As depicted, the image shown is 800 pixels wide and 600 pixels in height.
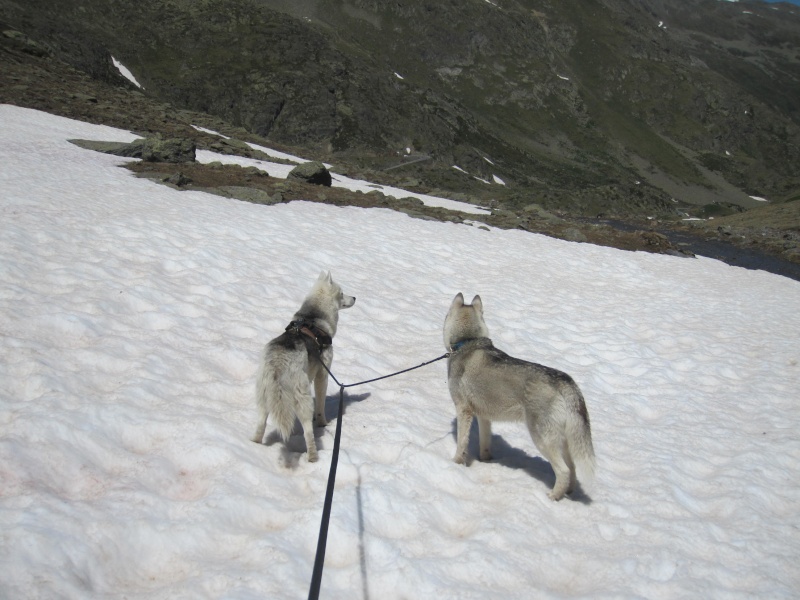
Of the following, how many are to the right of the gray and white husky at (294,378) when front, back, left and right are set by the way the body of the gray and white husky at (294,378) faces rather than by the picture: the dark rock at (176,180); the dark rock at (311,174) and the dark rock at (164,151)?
0

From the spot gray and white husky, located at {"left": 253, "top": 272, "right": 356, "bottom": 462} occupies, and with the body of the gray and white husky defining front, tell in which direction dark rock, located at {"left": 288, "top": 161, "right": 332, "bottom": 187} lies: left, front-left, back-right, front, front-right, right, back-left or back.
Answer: front-left

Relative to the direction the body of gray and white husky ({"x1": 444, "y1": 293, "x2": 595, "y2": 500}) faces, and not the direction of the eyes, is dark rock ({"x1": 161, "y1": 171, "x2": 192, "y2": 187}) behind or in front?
in front

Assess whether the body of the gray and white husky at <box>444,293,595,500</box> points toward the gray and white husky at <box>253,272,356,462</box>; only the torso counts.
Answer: no

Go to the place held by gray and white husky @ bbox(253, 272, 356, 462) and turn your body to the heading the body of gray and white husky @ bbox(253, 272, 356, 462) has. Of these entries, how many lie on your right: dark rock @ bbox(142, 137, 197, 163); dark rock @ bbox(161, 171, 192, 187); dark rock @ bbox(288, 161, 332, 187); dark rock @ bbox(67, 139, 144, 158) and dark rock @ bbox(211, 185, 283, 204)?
0

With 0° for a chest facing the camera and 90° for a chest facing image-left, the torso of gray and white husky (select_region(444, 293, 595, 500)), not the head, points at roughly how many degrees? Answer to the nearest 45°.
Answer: approximately 135°

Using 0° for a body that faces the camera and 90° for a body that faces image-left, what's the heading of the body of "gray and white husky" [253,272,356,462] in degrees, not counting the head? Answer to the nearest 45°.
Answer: approximately 225°

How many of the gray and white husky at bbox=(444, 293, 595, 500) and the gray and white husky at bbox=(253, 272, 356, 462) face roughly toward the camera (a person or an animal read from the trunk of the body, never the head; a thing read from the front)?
0

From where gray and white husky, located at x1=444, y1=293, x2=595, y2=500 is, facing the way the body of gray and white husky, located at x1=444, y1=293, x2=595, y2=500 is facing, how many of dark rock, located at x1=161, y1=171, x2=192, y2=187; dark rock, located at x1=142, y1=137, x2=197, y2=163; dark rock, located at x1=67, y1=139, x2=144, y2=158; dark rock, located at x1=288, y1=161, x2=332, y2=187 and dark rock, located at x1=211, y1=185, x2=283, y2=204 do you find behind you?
0

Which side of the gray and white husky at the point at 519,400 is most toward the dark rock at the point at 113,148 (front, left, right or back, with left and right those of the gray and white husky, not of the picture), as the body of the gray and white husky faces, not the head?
front

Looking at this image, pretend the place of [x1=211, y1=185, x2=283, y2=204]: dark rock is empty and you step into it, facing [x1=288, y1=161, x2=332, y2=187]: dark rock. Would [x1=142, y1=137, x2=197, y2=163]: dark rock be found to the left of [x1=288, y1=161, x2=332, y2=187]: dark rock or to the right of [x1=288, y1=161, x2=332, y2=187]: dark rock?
left
